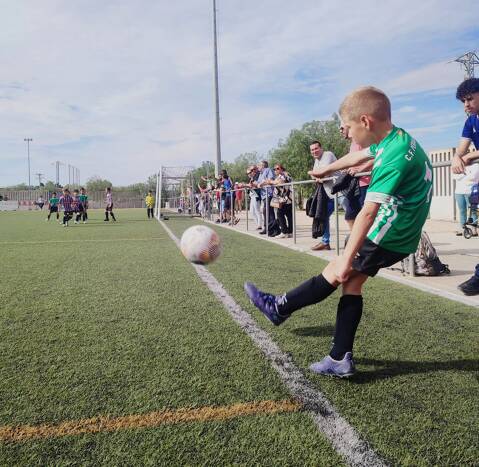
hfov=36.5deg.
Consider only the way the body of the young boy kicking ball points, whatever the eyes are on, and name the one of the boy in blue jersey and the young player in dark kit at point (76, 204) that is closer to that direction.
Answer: the young player in dark kit

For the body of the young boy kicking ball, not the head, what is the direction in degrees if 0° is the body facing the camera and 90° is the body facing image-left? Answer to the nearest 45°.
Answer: approximately 90°

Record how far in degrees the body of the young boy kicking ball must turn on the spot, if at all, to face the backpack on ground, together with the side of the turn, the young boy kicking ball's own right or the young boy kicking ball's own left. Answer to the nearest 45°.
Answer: approximately 90° to the young boy kicking ball's own right

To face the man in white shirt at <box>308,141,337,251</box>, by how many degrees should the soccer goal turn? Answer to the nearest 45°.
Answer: approximately 90° to its left

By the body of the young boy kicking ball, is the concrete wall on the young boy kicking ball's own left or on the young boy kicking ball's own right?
on the young boy kicking ball's own right

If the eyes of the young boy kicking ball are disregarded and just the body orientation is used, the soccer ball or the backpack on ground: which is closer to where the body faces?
the soccer ball
